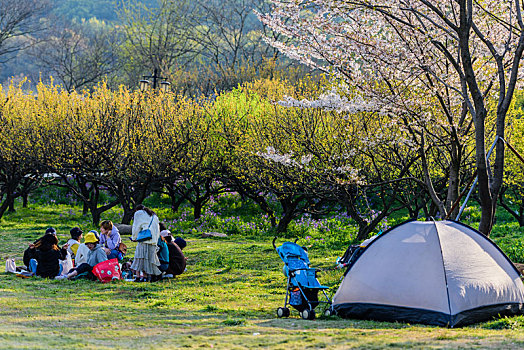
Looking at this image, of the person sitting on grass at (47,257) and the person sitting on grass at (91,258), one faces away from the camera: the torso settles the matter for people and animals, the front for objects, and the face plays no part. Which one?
the person sitting on grass at (47,257)

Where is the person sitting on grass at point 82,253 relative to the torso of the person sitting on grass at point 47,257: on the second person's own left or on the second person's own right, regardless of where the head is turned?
on the second person's own right

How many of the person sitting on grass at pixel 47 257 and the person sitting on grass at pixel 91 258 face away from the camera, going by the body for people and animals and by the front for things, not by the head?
1

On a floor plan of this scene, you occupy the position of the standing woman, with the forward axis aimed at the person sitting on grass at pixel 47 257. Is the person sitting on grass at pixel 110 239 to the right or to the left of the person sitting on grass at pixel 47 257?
right

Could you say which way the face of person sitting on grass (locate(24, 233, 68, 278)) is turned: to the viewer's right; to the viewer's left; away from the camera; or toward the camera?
away from the camera

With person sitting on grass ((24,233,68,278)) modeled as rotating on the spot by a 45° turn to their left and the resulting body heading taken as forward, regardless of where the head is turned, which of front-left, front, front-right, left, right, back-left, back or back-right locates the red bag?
back

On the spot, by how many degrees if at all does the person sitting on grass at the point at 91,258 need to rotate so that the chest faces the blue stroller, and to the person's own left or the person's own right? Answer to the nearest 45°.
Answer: approximately 90° to the person's own left

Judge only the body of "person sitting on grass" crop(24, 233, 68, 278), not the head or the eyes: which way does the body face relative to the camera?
away from the camera
